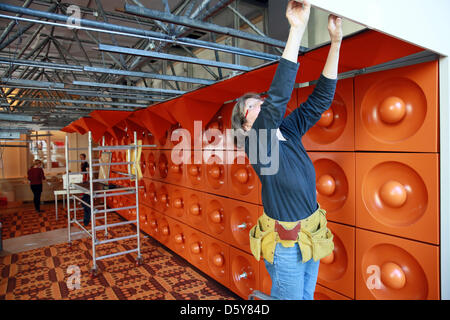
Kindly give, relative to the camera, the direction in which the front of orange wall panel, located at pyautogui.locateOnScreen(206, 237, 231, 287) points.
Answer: facing the viewer and to the left of the viewer

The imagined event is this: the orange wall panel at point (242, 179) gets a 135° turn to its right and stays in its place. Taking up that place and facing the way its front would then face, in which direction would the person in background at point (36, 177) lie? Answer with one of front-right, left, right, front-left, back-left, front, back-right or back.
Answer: front-left

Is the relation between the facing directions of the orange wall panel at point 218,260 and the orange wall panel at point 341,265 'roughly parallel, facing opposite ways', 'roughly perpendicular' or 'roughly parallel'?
roughly parallel

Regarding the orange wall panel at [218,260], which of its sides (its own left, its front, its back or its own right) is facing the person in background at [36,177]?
right

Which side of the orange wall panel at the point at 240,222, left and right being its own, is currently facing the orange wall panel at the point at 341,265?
left

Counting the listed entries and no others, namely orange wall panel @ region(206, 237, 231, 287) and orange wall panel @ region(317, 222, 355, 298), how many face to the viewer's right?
0

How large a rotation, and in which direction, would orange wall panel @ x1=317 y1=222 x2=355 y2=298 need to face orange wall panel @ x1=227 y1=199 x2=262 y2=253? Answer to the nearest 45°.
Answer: approximately 90° to its right

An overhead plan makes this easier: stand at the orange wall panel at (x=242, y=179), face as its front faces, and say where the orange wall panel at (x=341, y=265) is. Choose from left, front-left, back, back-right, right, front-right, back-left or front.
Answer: left

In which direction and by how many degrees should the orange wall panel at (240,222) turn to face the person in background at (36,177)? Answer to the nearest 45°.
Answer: approximately 90° to its right

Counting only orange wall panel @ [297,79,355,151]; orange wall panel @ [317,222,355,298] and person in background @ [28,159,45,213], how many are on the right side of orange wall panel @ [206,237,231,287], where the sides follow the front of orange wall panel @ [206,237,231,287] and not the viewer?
1

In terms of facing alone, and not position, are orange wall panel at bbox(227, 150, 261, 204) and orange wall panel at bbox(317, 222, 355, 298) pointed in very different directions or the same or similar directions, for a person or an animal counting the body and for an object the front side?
same or similar directions

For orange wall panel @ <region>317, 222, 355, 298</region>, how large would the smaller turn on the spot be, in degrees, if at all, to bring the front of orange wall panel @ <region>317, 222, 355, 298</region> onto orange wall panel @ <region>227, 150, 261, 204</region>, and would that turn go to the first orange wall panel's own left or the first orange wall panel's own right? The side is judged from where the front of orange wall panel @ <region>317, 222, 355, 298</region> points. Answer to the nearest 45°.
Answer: approximately 90° to the first orange wall panel's own right

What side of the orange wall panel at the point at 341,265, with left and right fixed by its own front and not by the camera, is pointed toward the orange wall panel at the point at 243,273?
right
